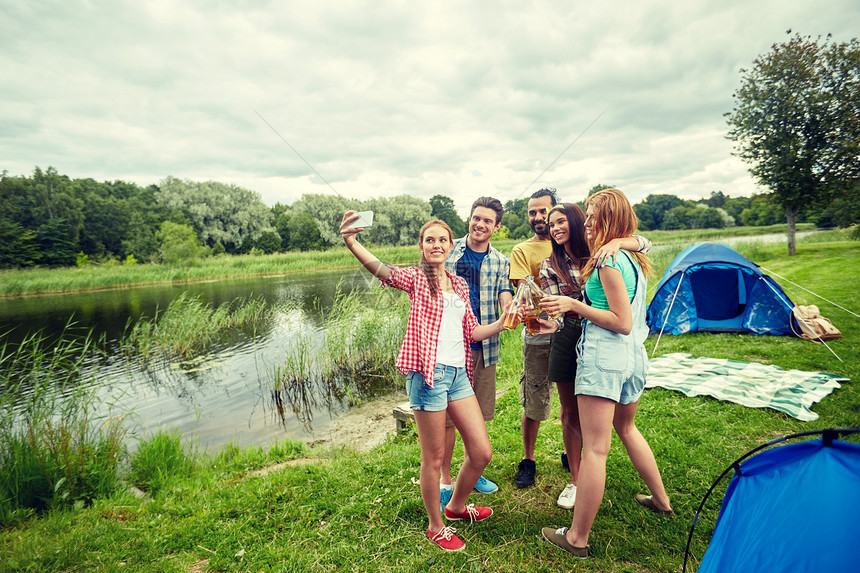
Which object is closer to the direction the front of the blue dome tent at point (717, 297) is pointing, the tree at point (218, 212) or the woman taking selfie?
the woman taking selfie

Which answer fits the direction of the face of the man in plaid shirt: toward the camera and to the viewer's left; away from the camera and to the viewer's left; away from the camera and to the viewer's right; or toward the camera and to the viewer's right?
toward the camera and to the viewer's left

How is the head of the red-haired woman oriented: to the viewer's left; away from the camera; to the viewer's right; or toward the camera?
to the viewer's left

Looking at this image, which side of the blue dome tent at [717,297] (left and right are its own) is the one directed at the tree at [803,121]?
back

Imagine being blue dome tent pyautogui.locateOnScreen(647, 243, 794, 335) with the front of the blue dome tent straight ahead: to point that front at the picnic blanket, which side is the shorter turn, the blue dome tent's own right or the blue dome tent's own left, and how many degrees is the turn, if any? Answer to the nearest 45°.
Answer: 0° — it already faces it

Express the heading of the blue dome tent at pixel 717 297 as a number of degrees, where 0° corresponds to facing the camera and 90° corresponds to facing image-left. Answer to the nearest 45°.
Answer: approximately 0°

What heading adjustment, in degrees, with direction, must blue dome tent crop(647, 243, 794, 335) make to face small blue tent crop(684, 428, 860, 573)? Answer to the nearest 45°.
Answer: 0° — it already faces it

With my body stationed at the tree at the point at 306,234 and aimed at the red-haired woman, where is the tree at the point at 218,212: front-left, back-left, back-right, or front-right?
back-right
